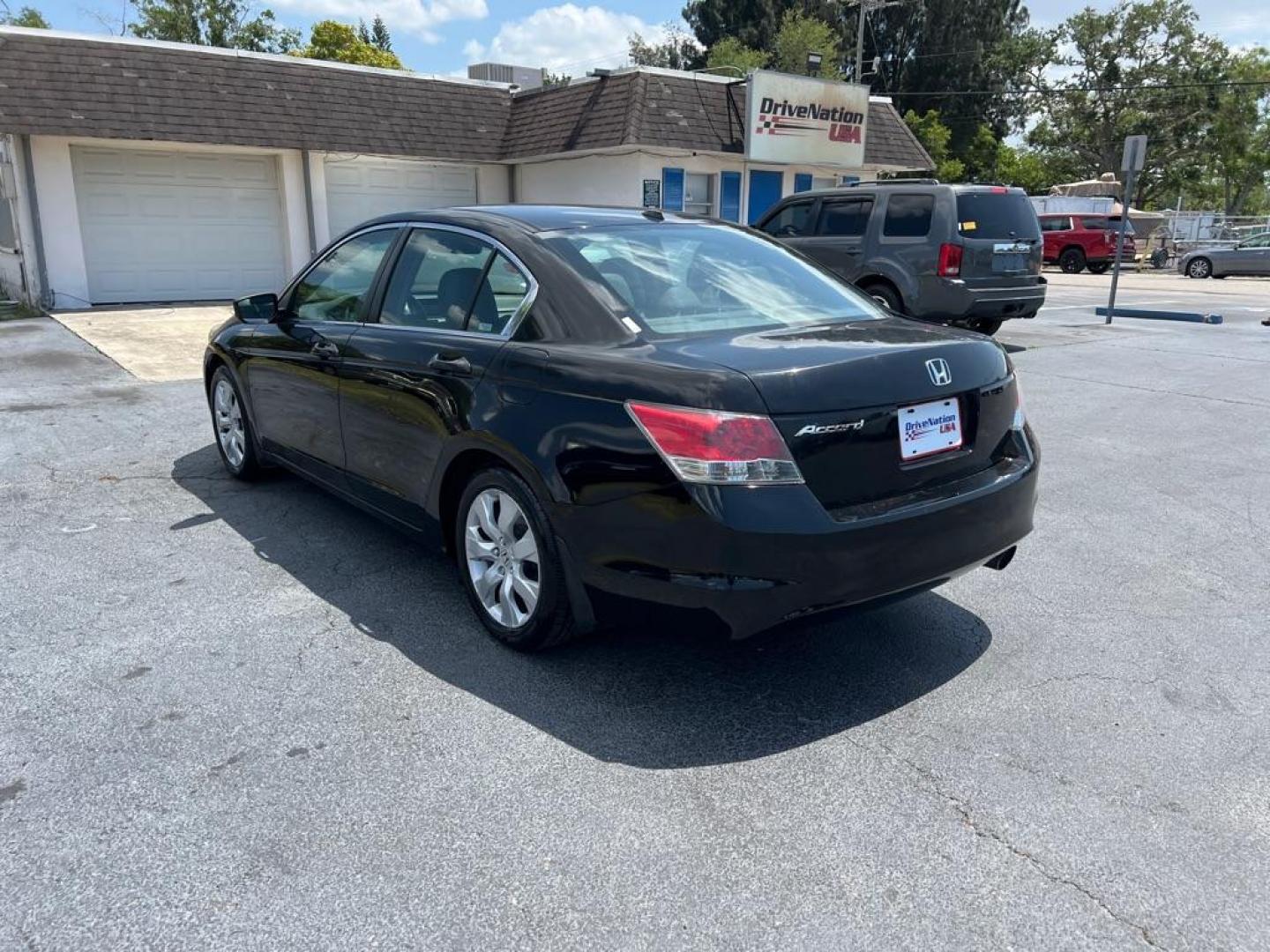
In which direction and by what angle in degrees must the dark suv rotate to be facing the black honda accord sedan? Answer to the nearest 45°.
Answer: approximately 135° to its left

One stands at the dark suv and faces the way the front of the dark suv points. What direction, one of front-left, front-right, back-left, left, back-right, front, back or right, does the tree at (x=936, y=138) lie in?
front-right

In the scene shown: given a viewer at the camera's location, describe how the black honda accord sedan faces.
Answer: facing away from the viewer and to the left of the viewer

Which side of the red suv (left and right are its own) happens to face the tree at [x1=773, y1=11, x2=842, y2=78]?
front

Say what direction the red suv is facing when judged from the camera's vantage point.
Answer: facing away from the viewer and to the left of the viewer

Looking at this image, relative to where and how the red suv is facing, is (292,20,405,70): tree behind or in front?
in front

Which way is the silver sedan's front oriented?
to the viewer's left

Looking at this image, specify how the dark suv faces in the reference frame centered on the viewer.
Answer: facing away from the viewer and to the left of the viewer

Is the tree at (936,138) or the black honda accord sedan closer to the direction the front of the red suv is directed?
the tree

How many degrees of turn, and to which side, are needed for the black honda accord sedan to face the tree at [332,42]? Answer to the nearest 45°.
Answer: approximately 45° to its right

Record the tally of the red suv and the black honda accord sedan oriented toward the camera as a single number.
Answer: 0
